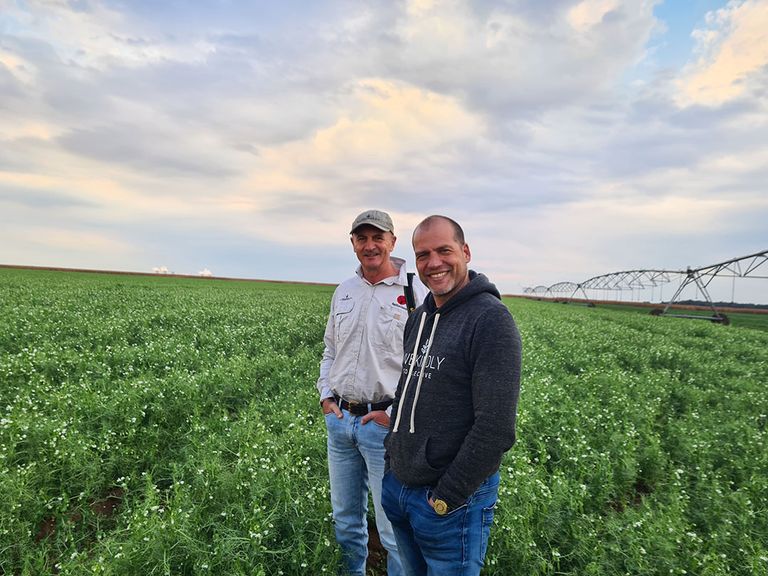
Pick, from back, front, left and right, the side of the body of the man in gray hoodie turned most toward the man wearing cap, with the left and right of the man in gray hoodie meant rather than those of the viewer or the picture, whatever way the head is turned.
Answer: right

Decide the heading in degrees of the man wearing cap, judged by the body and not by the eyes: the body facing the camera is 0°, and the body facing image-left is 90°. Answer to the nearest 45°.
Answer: approximately 0°

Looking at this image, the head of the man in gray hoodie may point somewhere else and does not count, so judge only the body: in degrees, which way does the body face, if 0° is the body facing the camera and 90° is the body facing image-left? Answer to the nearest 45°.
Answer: approximately 45°

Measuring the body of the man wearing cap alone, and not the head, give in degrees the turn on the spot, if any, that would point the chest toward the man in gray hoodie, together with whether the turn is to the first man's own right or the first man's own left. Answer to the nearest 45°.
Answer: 0° — they already face them
